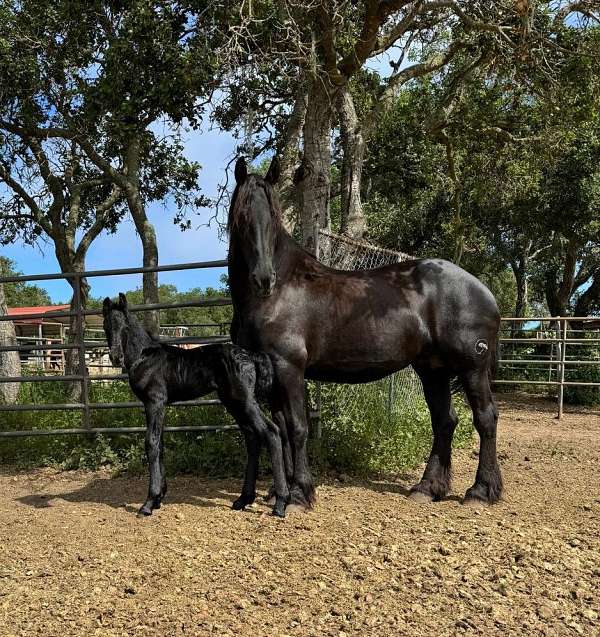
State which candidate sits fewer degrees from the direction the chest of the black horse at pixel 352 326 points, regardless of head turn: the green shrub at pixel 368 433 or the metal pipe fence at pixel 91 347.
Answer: the metal pipe fence

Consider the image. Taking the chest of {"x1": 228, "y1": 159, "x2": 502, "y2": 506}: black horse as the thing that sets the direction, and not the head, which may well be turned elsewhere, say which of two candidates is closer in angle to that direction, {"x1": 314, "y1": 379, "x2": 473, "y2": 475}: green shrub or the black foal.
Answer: the black foal

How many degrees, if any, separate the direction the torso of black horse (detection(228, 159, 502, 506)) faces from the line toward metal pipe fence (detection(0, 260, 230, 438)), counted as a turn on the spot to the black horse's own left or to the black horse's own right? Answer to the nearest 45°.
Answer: approximately 45° to the black horse's own right

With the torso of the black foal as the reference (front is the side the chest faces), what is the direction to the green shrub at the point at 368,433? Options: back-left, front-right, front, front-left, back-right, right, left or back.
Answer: back-right

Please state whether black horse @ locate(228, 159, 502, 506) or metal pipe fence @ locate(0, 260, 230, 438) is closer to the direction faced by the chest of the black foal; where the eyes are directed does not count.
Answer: the metal pipe fence

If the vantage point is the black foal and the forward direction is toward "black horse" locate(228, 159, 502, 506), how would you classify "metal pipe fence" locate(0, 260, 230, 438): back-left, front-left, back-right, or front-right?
back-left

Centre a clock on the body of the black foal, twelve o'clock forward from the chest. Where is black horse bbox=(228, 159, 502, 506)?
The black horse is roughly at 6 o'clock from the black foal.

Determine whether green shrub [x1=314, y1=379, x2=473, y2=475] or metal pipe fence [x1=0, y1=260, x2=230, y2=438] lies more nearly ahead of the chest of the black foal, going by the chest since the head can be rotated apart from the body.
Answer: the metal pipe fence

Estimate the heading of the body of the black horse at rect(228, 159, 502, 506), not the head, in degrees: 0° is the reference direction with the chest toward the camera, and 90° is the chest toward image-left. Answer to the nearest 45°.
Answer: approximately 90°

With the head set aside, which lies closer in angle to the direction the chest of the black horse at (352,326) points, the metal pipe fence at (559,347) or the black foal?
the black foal

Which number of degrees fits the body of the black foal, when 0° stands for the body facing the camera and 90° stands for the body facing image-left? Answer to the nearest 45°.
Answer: approximately 90°

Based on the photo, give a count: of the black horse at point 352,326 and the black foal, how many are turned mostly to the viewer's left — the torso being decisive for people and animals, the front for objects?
2

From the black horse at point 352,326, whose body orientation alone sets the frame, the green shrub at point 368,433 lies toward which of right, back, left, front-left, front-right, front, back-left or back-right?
right
